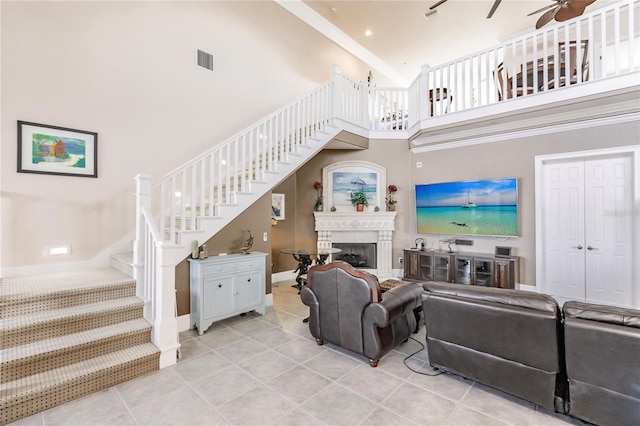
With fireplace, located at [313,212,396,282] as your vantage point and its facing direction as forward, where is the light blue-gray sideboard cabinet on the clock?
The light blue-gray sideboard cabinet is roughly at 1 o'clock from the fireplace.

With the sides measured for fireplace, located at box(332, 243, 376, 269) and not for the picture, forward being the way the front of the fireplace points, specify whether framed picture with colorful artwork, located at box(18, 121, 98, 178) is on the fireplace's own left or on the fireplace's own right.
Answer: on the fireplace's own right

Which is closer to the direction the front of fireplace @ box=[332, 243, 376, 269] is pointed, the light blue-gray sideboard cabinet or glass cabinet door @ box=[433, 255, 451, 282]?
the light blue-gray sideboard cabinet

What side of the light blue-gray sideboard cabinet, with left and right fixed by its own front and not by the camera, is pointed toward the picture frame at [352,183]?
left

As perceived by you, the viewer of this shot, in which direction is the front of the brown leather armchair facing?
facing away from the viewer and to the right of the viewer

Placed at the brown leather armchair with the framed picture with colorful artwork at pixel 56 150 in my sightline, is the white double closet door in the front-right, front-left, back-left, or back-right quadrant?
back-right

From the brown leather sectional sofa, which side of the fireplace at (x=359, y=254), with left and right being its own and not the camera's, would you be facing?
front

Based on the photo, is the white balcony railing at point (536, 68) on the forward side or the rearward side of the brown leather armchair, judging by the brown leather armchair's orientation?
on the forward side

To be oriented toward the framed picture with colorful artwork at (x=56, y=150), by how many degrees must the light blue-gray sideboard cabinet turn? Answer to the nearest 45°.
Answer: approximately 135° to its right

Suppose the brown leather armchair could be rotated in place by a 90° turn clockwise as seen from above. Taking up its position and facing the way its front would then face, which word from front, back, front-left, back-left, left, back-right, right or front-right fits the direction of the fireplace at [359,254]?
back-left
